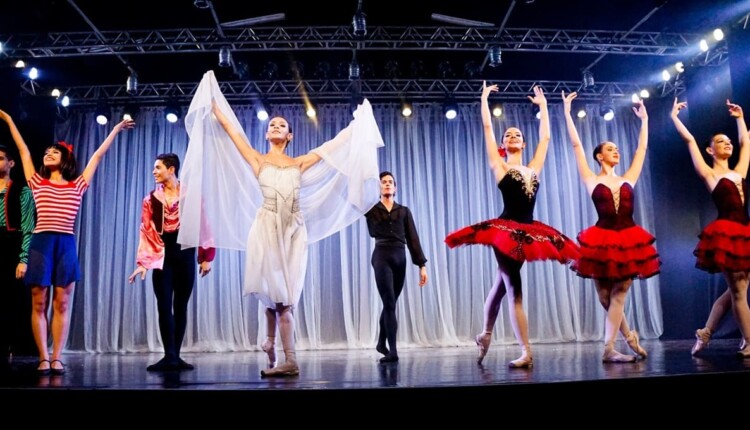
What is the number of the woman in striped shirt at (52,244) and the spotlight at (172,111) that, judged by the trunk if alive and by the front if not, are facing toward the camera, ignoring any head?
2

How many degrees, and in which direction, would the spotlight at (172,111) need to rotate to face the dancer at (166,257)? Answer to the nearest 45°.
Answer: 0° — it already faces them

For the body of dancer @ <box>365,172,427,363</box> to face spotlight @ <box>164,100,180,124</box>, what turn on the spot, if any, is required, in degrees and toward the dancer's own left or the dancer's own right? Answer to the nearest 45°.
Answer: approximately 135° to the dancer's own right

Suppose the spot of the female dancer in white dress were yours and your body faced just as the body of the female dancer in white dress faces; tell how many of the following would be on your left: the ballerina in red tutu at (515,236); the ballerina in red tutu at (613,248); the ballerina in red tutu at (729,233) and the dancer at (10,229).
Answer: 3

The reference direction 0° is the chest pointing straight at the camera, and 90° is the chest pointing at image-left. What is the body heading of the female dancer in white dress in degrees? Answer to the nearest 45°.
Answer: approximately 0°
